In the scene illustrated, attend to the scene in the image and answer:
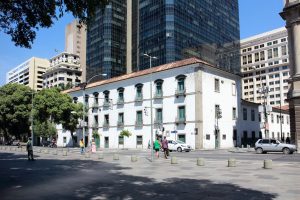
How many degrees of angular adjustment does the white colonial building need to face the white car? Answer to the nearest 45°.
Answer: approximately 45° to its left

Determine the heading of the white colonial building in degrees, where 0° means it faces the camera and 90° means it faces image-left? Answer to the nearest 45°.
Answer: approximately 45°

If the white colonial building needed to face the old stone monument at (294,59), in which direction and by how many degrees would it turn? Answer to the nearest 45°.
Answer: approximately 90° to its left

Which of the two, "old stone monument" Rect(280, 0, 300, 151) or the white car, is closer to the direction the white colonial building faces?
the white car
